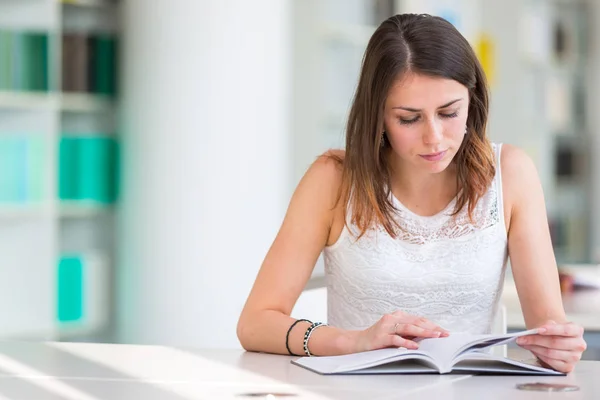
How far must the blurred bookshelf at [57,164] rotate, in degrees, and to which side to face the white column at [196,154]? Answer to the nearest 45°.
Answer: approximately 90° to its left

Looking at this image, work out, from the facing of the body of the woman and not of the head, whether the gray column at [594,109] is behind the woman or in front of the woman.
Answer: behind

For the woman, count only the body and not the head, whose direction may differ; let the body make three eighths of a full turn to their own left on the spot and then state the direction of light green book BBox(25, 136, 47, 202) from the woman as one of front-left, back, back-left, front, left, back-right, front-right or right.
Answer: left

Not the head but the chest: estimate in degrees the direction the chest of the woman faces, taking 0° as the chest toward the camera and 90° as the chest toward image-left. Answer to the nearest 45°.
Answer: approximately 0°

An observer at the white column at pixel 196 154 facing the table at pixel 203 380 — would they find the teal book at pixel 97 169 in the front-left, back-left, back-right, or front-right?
back-right

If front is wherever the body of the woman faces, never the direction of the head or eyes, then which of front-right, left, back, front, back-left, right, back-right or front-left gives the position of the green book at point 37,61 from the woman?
back-right

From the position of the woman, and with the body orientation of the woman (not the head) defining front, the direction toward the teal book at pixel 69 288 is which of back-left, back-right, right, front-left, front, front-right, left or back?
back-right

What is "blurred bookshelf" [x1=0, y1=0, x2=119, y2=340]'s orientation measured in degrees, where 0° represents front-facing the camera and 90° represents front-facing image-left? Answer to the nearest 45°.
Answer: approximately 0°

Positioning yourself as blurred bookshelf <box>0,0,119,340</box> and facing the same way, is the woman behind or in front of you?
in front

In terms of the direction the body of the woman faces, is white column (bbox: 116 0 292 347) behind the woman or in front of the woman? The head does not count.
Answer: behind

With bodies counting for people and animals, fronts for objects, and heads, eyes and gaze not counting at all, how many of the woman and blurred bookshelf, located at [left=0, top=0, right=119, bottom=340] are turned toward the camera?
2

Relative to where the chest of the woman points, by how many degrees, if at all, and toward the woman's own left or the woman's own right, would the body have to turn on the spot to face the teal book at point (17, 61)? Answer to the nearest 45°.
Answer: approximately 135° to the woman's own right
